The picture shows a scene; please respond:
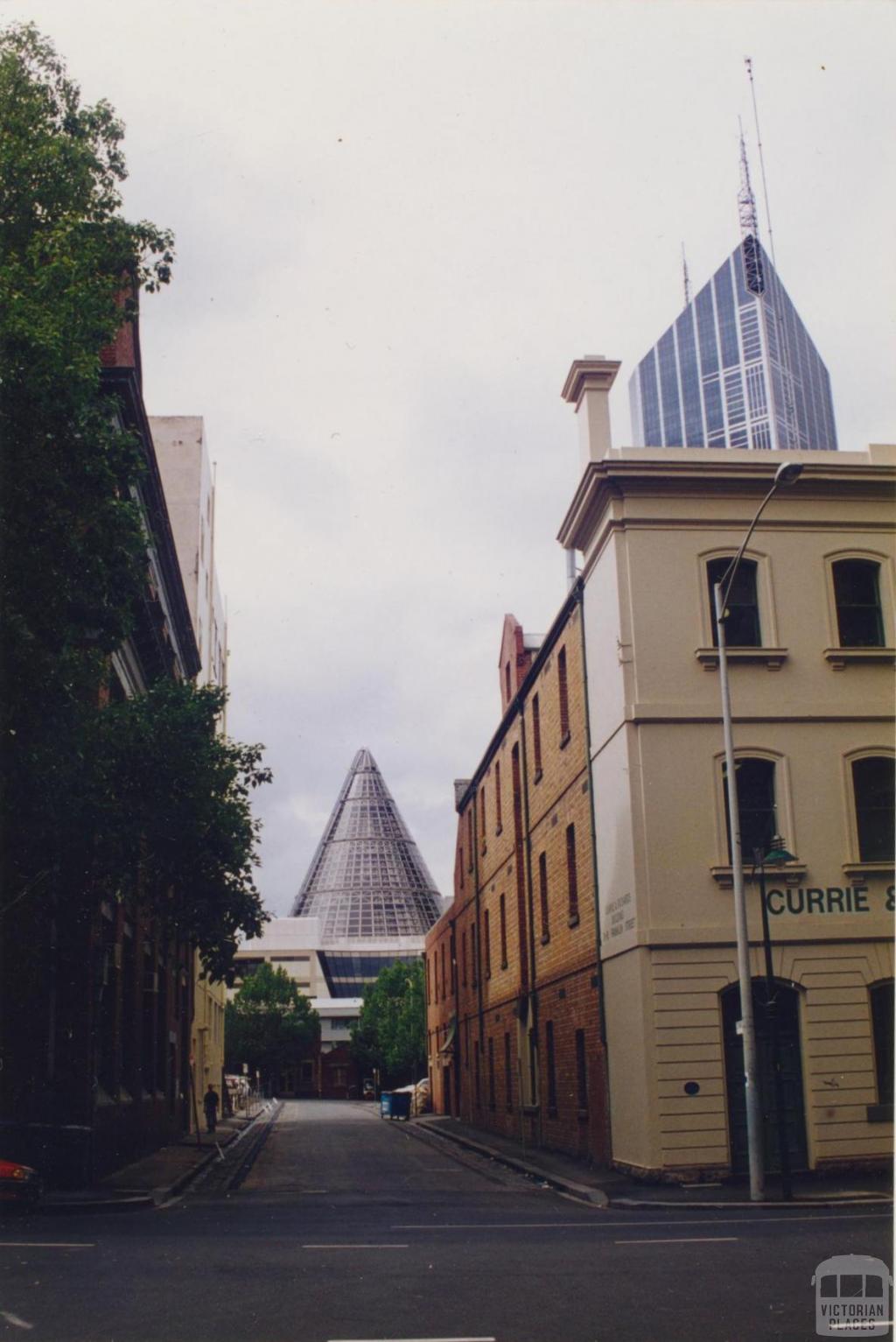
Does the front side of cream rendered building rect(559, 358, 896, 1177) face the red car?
no

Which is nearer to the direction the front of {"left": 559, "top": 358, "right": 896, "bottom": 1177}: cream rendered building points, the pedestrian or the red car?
the red car

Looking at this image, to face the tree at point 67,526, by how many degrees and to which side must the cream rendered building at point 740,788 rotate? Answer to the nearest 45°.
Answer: approximately 45° to its right

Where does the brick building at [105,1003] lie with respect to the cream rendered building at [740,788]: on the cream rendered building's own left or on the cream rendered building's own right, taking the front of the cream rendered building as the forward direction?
on the cream rendered building's own right

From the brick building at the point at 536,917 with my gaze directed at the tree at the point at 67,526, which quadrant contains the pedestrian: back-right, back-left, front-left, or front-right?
back-right

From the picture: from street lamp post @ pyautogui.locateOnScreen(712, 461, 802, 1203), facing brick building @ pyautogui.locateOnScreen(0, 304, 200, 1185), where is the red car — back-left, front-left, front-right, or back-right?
front-left

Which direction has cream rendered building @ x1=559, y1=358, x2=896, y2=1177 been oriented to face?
toward the camera

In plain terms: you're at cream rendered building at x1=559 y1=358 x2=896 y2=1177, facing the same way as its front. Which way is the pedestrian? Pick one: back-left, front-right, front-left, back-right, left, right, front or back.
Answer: back-right

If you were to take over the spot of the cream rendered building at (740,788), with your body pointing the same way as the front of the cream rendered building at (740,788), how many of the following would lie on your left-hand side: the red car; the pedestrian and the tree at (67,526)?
0

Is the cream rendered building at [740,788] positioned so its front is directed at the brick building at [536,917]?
no

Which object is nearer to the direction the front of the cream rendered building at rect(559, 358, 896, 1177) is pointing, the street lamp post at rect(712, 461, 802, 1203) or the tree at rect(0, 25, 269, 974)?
the street lamp post

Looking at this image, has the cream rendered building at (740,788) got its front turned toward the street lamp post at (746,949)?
yes

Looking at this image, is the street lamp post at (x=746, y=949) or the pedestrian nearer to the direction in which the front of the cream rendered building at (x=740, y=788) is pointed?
the street lamp post
